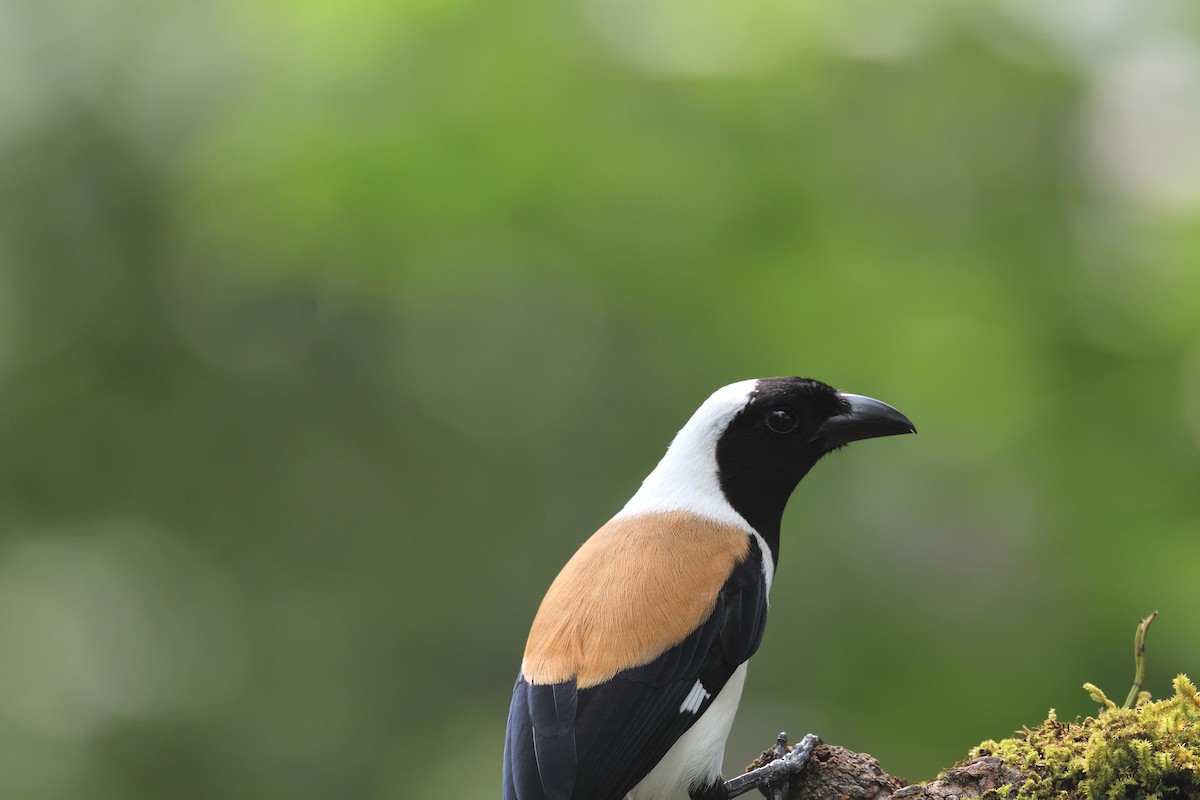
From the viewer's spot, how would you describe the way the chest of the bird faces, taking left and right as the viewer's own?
facing away from the viewer and to the right of the viewer
